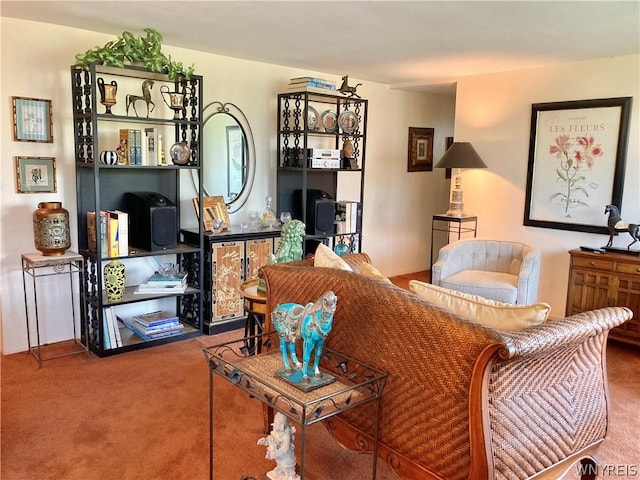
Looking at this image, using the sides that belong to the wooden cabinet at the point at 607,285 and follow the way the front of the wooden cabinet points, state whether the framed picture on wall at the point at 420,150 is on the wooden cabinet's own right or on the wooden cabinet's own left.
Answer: on the wooden cabinet's own right

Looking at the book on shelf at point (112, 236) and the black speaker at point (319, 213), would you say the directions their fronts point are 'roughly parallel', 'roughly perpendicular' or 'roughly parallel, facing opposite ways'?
roughly parallel

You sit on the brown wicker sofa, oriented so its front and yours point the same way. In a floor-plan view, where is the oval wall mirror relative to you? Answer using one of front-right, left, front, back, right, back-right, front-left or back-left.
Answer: left

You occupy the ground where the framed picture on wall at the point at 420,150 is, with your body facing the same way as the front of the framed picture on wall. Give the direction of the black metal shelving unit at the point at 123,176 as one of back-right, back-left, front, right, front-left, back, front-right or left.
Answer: right

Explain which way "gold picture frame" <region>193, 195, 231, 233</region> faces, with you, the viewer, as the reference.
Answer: facing the viewer

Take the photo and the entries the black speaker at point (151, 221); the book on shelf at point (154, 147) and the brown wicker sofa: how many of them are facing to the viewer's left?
0

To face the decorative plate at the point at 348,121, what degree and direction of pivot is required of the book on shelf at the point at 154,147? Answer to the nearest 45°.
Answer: approximately 90° to its left

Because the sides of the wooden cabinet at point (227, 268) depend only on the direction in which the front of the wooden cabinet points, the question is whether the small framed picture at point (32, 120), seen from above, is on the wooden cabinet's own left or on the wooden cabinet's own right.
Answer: on the wooden cabinet's own right

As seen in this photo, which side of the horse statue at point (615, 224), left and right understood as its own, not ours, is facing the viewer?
left

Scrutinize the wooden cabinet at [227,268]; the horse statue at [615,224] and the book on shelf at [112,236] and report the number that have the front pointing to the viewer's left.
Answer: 1

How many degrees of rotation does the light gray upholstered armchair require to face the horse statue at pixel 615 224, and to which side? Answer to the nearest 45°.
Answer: approximately 135° to its left

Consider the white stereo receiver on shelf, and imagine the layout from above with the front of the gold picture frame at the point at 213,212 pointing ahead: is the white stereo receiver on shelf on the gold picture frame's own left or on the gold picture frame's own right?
on the gold picture frame's own left

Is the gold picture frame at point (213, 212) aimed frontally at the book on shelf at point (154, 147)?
no

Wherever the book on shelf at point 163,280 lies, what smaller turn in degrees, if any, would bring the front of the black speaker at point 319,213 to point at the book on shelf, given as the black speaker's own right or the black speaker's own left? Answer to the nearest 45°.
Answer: approximately 90° to the black speaker's own right

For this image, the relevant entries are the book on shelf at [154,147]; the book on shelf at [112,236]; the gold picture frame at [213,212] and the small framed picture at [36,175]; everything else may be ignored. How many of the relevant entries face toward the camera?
4
